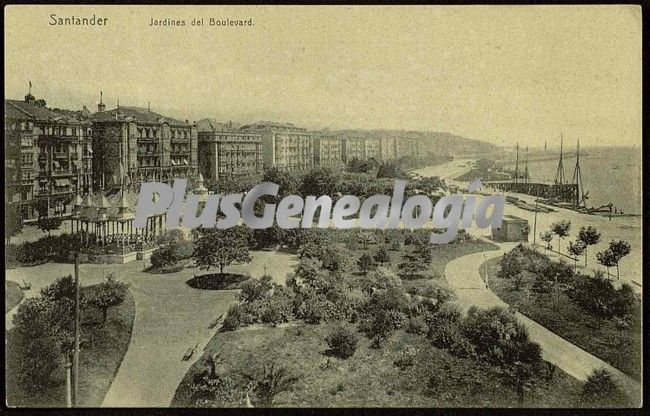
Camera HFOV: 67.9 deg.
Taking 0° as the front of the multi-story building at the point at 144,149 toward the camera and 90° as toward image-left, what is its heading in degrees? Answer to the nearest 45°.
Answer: approximately 315°

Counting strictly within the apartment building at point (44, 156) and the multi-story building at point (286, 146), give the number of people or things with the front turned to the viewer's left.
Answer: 0

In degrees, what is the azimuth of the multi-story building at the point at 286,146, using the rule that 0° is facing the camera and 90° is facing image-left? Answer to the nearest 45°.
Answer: approximately 315°

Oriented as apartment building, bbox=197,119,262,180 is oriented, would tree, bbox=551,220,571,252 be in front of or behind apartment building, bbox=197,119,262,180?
in front

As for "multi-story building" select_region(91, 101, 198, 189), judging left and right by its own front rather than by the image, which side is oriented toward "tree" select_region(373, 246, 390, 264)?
front

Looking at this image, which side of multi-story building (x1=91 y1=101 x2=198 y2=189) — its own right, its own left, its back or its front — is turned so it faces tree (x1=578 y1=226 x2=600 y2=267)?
front

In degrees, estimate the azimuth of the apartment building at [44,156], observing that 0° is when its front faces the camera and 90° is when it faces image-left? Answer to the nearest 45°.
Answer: approximately 315°

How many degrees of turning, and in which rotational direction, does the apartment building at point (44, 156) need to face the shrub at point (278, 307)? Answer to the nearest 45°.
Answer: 0° — it already faces it

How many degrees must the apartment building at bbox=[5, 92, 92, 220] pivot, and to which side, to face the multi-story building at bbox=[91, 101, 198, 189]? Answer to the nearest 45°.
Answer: approximately 45° to its left

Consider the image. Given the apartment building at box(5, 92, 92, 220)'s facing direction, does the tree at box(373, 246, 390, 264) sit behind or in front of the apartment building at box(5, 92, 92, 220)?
in front
